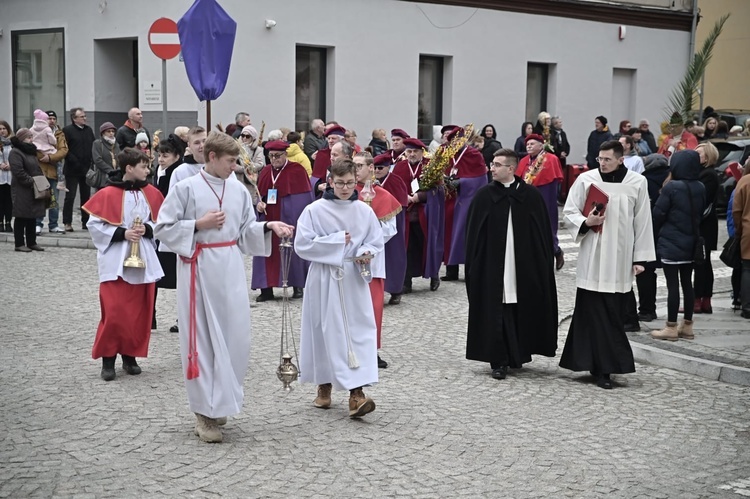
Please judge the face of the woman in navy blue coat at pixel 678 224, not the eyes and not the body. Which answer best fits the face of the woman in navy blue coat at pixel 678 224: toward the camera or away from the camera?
away from the camera

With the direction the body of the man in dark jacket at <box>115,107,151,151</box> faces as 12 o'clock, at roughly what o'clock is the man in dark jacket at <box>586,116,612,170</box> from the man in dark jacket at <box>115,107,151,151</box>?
the man in dark jacket at <box>586,116,612,170</box> is roughly at 10 o'clock from the man in dark jacket at <box>115,107,151,151</box>.

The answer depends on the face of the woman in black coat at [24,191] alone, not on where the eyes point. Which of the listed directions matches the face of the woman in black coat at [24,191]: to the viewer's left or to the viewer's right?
to the viewer's right

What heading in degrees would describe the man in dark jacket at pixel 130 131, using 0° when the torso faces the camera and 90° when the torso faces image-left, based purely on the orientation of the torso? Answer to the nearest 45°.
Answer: approximately 315°

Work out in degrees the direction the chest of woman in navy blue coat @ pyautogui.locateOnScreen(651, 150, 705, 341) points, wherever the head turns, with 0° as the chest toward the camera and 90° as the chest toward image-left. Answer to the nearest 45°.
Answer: approximately 135°

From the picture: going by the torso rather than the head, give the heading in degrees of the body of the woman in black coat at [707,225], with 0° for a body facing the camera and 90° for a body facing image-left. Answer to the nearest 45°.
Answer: approximately 90°
